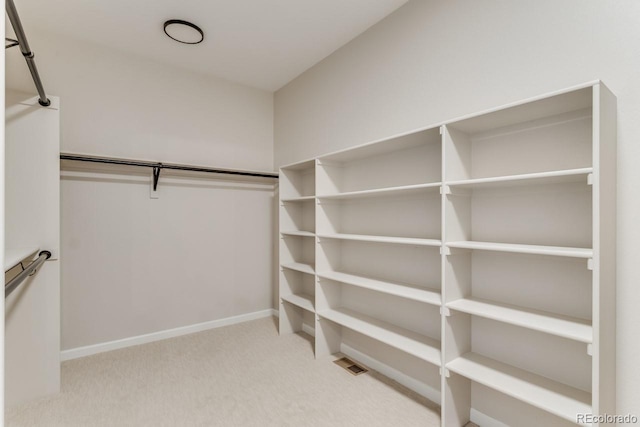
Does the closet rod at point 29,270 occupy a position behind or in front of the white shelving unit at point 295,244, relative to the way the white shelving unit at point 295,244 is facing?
in front

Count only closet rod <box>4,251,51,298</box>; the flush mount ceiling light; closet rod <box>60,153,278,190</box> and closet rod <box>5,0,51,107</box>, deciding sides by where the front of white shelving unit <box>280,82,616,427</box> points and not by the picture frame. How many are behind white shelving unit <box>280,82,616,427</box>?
0

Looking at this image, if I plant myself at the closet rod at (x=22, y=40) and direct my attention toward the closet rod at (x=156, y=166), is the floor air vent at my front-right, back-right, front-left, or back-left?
front-right

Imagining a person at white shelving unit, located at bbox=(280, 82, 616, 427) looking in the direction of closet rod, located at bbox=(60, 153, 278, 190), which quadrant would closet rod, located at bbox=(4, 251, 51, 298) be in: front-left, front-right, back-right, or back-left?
front-left

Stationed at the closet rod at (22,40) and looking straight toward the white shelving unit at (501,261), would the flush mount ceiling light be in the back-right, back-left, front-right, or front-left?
front-left

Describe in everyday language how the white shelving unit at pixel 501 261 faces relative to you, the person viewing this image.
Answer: facing the viewer and to the left of the viewer

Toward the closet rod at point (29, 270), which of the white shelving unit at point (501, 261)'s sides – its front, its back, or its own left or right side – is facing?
front

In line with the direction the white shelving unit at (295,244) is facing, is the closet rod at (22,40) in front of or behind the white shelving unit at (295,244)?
in front

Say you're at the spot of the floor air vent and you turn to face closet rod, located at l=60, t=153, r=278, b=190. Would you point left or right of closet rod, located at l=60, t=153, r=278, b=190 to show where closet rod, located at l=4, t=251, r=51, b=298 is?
left
